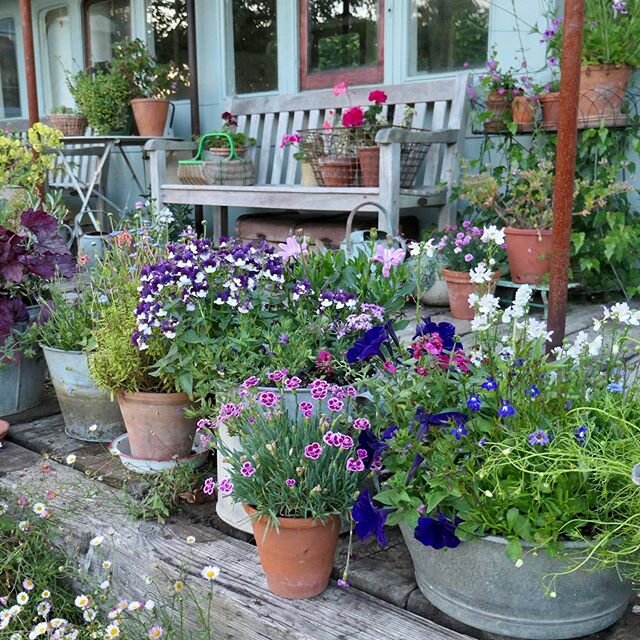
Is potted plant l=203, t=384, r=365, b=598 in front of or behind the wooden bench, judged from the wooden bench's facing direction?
in front

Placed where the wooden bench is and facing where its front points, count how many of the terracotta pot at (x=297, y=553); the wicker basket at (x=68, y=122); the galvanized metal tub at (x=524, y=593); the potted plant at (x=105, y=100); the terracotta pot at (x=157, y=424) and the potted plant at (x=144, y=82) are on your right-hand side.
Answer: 3

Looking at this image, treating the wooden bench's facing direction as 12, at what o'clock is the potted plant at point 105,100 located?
The potted plant is roughly at 3 o'clock from the wooden bench.

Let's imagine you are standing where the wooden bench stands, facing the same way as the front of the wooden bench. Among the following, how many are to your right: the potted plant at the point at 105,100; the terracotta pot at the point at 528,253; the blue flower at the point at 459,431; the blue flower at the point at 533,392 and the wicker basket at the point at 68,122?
2

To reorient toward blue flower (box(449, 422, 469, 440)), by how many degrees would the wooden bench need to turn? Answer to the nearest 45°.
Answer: approximately 45° to its left

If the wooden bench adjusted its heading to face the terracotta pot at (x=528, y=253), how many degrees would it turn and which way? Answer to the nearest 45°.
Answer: approximately 90° to its left

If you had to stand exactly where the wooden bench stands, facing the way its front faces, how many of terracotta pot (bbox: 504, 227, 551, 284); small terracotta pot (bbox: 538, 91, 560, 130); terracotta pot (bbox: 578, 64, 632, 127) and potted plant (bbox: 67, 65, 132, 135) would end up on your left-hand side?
3

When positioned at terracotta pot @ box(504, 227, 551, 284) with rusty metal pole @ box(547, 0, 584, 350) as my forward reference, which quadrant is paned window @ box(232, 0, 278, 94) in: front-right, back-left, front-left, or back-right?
back-right

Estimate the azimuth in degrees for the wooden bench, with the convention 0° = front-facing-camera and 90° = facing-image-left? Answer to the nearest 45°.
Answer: approximately 45°

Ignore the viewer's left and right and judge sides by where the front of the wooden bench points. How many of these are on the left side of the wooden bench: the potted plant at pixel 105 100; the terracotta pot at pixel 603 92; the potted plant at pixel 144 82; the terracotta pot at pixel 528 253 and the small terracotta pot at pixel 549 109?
3

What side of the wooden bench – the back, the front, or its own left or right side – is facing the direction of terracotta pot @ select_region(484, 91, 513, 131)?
left

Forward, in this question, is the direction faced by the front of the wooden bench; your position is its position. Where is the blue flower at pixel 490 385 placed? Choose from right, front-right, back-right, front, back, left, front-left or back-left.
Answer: front-left

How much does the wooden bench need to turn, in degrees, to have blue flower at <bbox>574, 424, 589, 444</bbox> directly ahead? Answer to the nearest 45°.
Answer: approximately 45° to its left

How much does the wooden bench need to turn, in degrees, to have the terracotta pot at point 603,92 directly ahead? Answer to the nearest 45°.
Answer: approximately 90° to its left

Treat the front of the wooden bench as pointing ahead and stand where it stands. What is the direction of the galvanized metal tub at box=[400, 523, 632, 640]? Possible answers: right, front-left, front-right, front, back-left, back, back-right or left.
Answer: front-left

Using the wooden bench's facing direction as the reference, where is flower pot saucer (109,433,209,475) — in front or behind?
in front
